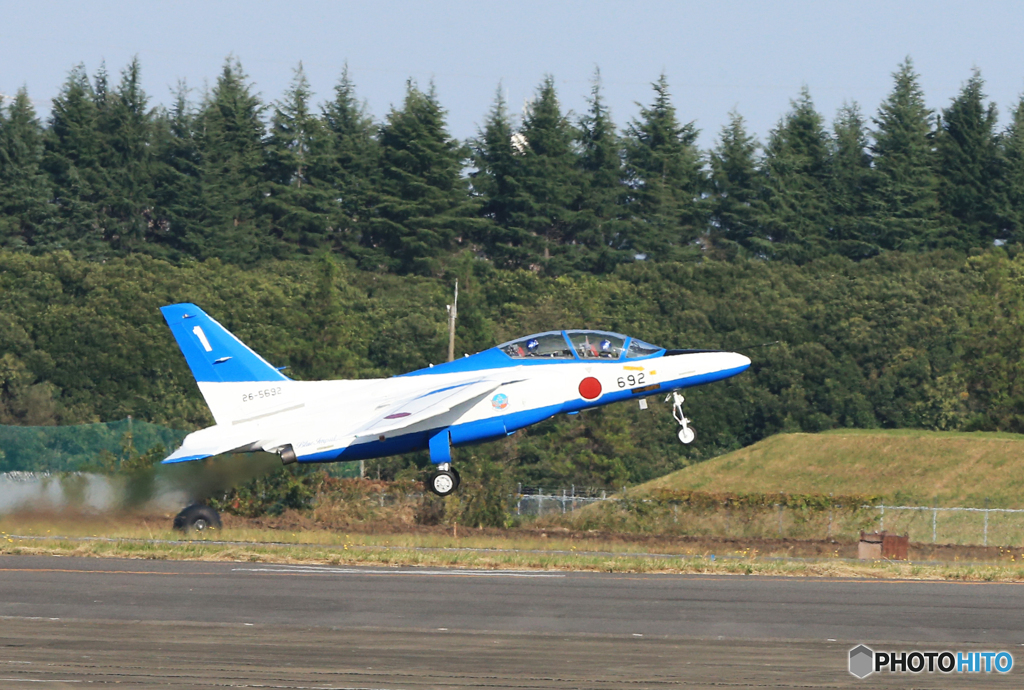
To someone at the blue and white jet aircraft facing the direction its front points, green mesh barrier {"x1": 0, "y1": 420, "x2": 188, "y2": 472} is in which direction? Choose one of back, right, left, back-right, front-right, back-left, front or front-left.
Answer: back-left

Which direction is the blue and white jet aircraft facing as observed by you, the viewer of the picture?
facing to the right of the viewer
